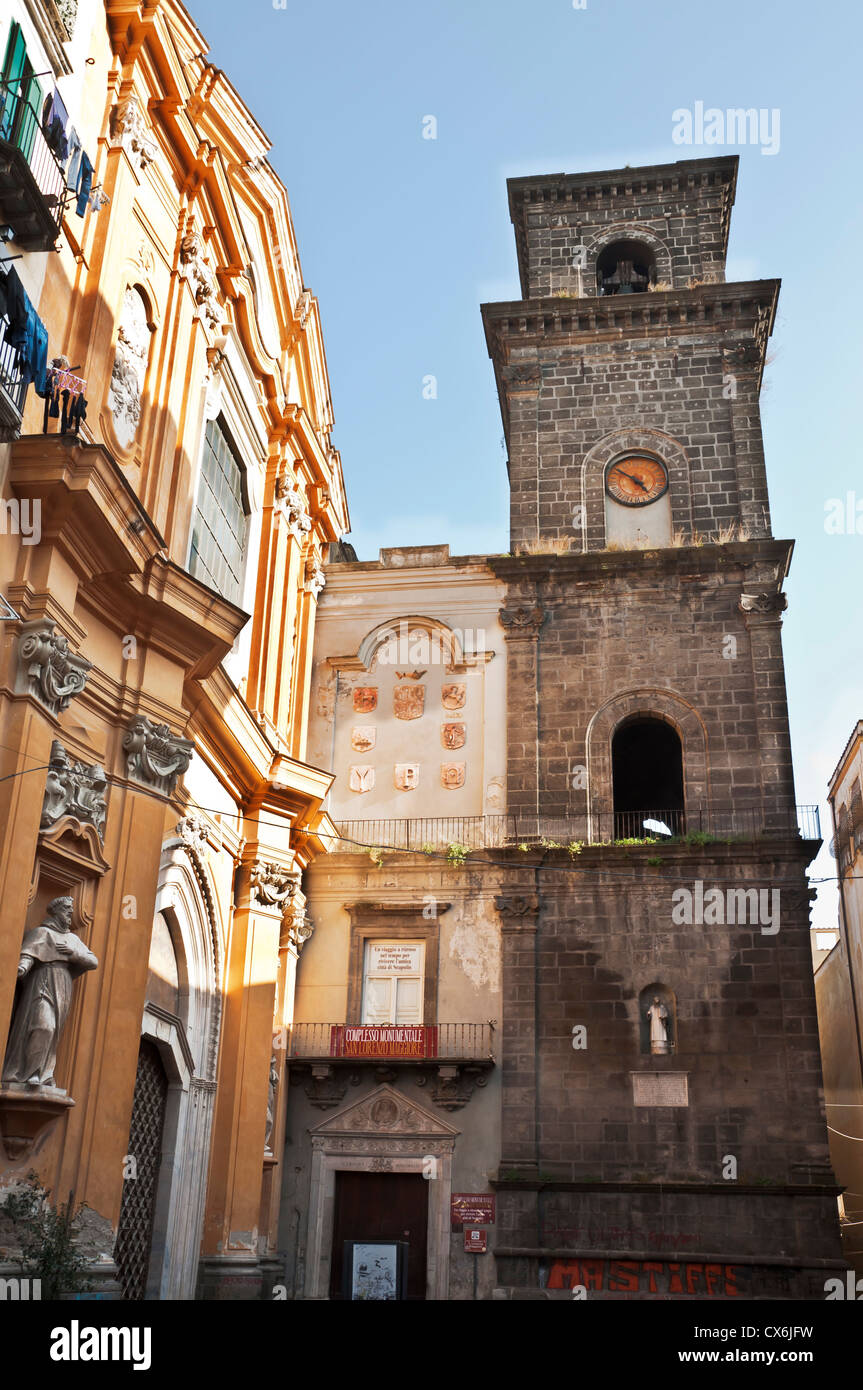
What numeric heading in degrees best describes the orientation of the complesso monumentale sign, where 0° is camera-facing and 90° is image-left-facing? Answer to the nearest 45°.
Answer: approximately 0°
